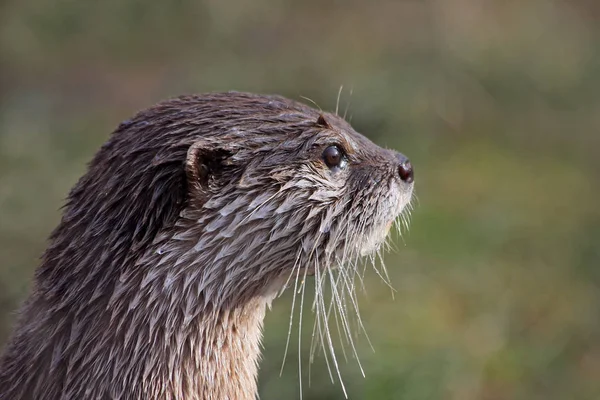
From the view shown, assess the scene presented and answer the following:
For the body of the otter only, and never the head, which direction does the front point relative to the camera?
to the viewer's right
